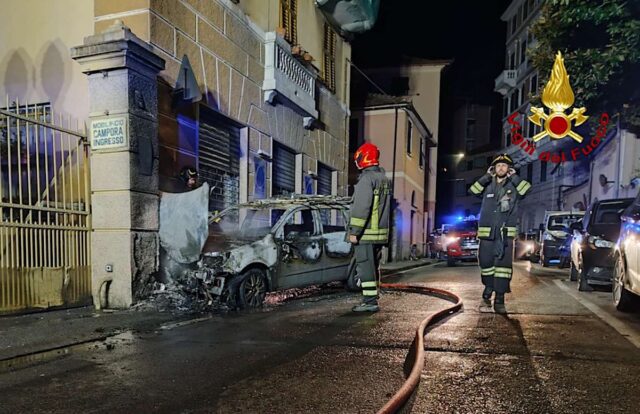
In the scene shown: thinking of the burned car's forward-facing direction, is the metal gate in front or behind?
in front

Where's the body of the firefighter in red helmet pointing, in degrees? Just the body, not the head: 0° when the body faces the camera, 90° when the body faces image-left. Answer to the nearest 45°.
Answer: approximately 135°

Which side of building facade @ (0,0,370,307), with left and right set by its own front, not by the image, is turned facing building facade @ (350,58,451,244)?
left

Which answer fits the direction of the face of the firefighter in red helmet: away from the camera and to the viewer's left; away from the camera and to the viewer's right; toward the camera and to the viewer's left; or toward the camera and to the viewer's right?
away from the camera and to the viewer's left

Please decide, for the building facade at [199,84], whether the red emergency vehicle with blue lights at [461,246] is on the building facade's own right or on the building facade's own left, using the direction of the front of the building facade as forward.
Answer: on the building facade's own left

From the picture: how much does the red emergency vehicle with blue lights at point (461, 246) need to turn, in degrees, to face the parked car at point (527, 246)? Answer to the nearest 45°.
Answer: approximately 135° to its left

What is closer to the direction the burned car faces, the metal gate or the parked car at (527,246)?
the metal gate

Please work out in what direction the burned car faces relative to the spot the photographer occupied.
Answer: facing the viewer and to the left of the viewer

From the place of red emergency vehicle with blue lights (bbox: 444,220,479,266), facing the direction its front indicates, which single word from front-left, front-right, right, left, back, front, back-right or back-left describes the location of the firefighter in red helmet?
front

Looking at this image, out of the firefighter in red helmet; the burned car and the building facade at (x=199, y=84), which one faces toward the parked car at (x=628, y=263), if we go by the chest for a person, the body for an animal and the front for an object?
the building facade

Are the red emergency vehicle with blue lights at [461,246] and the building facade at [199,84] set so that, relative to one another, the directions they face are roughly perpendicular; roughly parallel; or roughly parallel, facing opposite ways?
roughly perpendicular

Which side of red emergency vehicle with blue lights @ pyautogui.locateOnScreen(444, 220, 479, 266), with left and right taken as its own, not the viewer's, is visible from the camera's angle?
front

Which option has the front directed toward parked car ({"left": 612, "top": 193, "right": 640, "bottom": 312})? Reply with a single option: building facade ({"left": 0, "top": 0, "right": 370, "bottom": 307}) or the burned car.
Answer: the building facade

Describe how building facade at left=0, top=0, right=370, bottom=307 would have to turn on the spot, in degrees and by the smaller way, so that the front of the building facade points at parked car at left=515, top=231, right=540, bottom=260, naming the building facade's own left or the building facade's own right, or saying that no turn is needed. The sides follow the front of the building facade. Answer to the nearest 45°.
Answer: approximately 90° to the building facade's own left

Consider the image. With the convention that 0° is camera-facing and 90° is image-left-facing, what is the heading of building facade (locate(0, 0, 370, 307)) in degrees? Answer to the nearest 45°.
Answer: approximately 315°
